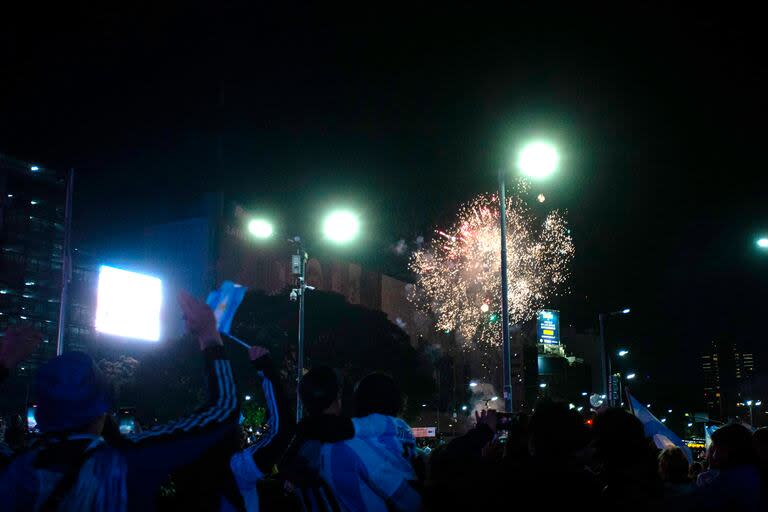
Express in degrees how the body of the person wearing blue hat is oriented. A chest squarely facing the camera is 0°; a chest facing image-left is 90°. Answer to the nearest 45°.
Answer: approximately 180°

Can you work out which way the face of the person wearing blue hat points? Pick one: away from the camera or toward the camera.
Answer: away from the camera

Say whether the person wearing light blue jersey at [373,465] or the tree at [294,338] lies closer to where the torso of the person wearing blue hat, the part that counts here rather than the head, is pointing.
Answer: the tree

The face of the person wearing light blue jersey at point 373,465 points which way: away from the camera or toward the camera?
away from the camera

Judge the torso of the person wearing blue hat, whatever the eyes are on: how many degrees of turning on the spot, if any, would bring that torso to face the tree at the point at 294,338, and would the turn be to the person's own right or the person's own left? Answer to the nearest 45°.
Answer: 0° — they already face it

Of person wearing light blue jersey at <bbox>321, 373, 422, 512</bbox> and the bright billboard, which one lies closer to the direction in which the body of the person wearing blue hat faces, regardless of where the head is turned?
the bright billboard

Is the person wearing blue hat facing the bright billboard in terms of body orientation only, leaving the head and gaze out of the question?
yes
